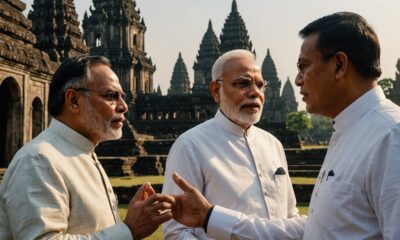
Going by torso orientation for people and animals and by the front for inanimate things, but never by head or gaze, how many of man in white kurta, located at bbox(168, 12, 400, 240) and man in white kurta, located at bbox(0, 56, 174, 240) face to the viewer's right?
1

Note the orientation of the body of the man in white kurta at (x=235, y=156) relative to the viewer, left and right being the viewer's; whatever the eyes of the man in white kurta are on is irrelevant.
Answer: facing the viewer and to the right of the viewer

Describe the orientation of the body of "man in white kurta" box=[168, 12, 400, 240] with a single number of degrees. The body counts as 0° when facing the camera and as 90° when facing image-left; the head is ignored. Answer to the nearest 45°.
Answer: approximately 90°

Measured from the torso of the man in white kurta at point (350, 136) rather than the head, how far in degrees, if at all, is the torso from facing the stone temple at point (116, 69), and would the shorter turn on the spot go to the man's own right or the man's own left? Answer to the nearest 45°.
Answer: approximately 45° to the man's own right

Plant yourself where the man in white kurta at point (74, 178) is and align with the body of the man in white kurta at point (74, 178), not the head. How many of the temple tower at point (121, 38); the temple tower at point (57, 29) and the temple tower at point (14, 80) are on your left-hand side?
3

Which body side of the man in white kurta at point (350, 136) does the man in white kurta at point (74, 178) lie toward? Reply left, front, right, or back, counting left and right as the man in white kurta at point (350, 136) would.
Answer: front

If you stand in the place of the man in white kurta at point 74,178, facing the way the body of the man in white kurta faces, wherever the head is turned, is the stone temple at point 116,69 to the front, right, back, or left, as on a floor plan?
left

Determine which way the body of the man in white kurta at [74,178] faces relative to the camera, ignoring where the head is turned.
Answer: to the viewer's right

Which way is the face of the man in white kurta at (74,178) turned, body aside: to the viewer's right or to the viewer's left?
to the viewer's right

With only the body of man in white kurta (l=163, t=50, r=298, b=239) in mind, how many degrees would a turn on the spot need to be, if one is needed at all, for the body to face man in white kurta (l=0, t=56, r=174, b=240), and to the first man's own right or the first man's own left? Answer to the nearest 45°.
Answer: approximately 90° to the first man's own right

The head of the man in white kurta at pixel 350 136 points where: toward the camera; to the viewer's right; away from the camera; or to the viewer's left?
to the viewer's left
